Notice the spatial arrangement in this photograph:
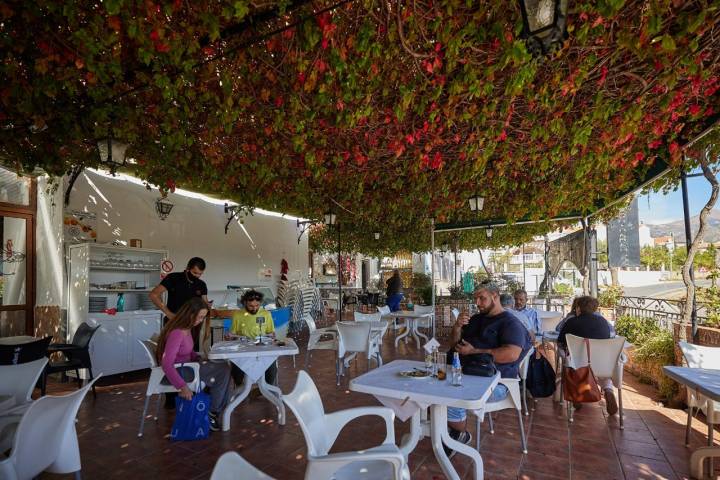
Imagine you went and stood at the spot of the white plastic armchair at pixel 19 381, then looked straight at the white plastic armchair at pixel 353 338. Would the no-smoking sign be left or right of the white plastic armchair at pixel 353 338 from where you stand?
left

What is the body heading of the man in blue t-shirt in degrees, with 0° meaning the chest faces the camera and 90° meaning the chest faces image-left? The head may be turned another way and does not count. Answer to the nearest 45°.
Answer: approximately 45°

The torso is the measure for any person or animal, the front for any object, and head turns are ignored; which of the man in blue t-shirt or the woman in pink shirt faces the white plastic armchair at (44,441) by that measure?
the man in blue t-shirt

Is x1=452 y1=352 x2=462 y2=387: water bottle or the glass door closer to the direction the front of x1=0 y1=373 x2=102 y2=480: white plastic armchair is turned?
the glass door

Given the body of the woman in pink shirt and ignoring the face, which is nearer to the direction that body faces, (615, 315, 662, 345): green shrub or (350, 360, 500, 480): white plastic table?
the green shrub

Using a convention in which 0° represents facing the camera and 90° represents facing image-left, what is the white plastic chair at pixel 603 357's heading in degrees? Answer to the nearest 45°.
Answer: approximately 180°

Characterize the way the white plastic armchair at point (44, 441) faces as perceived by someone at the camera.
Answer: facing away from the viewer and to the left of the viewer

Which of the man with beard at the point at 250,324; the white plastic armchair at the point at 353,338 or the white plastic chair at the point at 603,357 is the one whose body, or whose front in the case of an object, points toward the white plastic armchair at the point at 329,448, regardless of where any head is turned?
the man with beard

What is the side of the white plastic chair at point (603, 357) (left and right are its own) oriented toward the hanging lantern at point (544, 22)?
back

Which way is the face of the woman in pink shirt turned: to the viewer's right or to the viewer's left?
to the viewer's right

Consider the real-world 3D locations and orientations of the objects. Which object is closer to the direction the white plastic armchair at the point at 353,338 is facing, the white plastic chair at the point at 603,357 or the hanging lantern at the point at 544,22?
the white plastic chair

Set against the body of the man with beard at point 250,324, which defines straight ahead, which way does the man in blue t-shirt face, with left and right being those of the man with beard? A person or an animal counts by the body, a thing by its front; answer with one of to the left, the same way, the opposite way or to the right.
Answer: to the right
